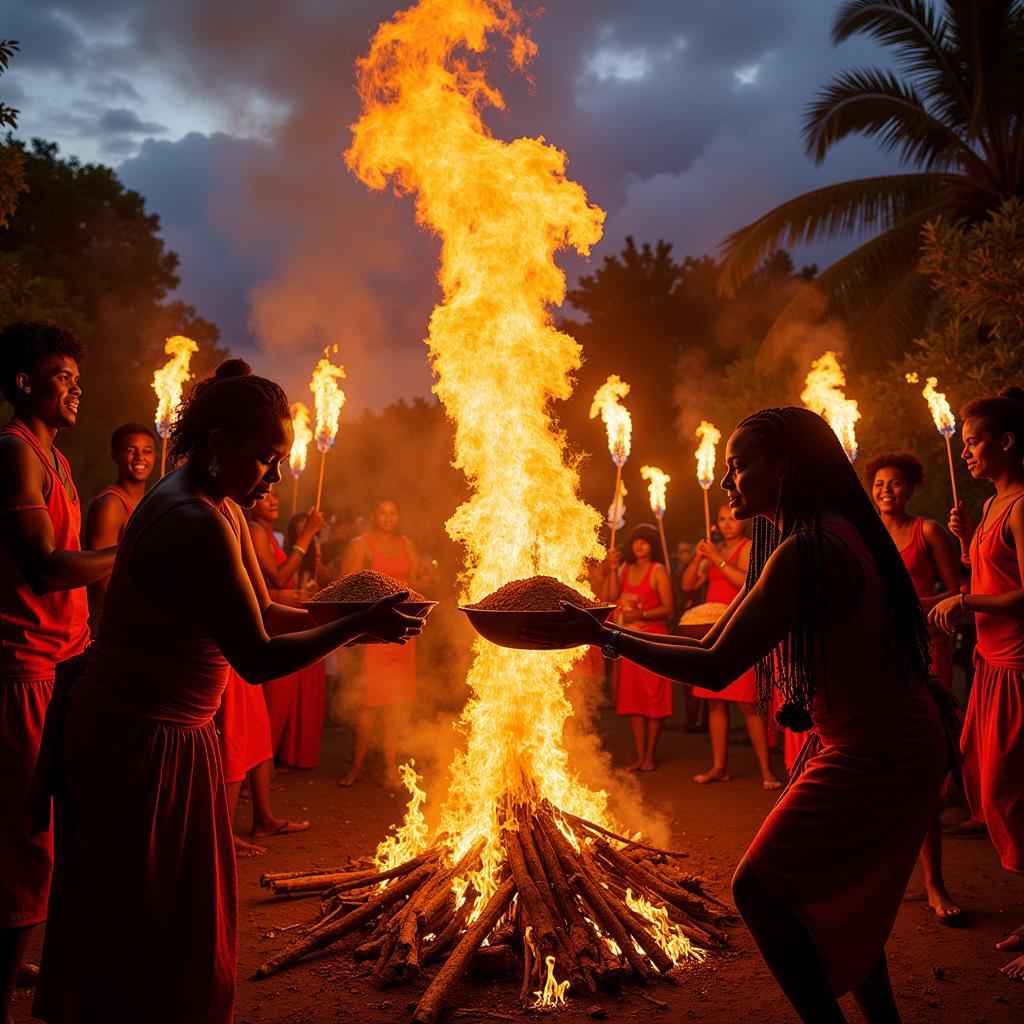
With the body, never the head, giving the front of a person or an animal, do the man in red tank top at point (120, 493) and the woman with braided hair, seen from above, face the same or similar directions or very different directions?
very different directions

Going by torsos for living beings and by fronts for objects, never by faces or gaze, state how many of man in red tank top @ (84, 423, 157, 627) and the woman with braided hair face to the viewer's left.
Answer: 1

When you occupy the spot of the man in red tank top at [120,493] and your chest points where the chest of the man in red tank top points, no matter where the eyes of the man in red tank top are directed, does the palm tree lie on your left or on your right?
on your left

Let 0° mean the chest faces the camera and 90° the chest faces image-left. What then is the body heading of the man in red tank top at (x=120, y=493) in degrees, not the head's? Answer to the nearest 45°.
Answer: approximately 315°

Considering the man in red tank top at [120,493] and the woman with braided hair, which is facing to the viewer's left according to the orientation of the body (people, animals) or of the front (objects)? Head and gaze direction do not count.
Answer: the woman with braided hair

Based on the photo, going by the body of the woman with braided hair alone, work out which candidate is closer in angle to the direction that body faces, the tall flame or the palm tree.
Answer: the tall flame

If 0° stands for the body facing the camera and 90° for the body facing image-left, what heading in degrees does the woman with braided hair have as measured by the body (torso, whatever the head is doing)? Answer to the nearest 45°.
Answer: approximately 90°
